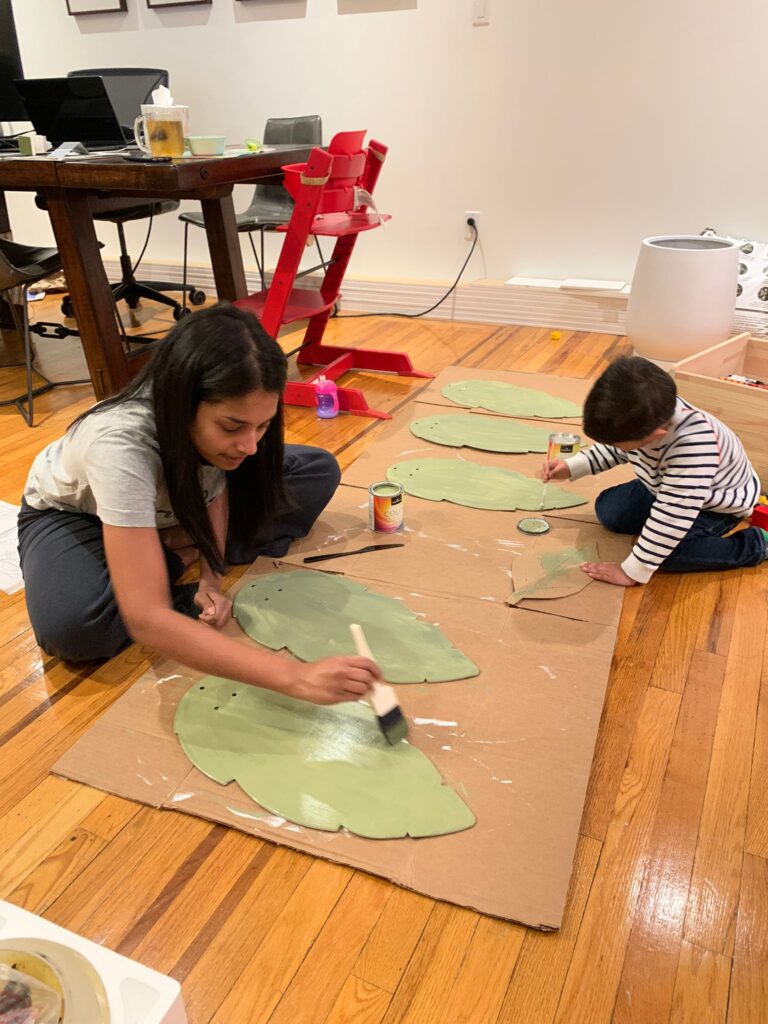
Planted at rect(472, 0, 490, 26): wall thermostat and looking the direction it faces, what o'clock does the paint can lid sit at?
The paint can lid is roughly at 12 o'clock from the wall thermostat.

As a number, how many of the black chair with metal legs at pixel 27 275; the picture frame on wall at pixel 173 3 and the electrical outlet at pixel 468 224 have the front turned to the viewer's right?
1

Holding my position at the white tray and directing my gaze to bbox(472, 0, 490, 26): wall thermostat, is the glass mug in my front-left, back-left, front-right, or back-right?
front-left

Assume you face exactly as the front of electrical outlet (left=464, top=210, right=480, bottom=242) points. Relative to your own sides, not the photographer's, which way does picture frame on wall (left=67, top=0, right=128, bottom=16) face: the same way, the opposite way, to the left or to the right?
the same way

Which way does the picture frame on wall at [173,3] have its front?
toward the camera

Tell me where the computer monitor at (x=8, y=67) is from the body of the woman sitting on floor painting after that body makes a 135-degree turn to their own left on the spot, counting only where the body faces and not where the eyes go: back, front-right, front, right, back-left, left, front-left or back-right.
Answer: front

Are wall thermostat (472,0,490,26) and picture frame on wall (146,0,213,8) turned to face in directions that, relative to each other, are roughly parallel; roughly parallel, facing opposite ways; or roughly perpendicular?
roughly parallel

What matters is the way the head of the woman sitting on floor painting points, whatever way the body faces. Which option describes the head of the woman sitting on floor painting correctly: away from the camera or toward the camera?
toward the camera

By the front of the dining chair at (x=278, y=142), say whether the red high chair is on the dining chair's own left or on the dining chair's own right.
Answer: on the dining chair's own left

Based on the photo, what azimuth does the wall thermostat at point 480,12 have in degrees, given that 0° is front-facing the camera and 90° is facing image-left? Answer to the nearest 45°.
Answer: approximately 0°

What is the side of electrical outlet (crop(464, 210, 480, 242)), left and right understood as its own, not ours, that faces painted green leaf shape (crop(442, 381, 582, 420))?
front

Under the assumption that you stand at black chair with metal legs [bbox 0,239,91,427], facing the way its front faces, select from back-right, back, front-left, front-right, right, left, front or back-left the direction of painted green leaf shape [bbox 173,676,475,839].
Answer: right
